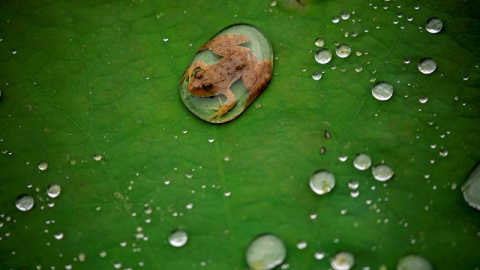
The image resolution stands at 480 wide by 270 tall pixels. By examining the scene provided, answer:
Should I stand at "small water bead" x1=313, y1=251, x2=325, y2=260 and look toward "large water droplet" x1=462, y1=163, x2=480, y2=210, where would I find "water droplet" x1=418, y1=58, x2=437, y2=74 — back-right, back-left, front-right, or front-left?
front-left

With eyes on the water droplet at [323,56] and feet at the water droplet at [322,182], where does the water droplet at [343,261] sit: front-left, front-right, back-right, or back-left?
back-right

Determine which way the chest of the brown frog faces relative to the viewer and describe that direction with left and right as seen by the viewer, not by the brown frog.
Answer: facing the viewer and to the left of the viewer
